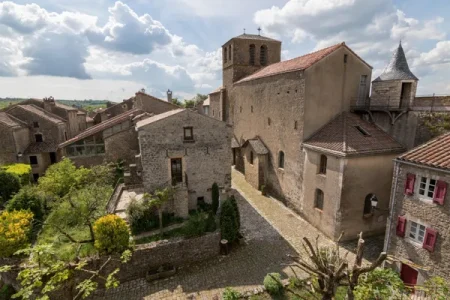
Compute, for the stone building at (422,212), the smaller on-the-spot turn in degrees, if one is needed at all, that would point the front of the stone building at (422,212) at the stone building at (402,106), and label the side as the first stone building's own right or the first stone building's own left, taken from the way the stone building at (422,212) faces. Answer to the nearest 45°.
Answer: approximately 135° to the first stone building's own right

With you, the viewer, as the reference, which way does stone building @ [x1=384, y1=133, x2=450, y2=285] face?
facing the viewer and to the left of the viewer

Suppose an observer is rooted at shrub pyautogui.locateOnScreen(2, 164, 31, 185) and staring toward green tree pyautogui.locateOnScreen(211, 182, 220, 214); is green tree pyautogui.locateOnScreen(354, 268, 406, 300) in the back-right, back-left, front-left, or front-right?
front-right

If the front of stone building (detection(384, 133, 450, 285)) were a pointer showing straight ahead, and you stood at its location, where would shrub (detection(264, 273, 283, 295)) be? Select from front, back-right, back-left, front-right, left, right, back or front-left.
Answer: front

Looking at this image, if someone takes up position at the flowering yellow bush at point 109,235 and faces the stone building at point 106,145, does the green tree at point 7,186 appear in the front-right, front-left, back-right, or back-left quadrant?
front-left

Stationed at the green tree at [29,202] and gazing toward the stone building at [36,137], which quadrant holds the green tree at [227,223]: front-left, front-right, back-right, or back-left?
back-right

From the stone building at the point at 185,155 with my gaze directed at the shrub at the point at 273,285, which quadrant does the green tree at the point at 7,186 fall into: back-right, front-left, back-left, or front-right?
back-right

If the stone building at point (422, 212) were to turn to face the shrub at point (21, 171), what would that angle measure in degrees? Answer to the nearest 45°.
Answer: approximately 45° to its right

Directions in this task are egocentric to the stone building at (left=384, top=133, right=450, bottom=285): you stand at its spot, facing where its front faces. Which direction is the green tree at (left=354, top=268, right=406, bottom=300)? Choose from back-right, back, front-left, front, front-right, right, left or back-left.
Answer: front-left

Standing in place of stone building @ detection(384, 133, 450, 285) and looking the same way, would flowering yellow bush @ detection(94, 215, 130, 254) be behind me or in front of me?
in front

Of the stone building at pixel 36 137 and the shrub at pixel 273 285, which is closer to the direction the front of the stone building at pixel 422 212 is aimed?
the shrub

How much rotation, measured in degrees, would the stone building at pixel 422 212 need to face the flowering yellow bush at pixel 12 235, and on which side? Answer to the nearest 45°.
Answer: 0° — it already faces it

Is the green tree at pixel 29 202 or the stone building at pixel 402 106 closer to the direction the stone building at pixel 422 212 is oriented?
the green tree

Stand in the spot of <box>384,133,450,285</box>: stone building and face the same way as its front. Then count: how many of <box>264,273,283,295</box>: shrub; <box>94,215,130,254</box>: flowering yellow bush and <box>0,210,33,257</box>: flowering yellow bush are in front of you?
3

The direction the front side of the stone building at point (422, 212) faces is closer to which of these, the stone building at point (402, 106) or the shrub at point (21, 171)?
the shrub
